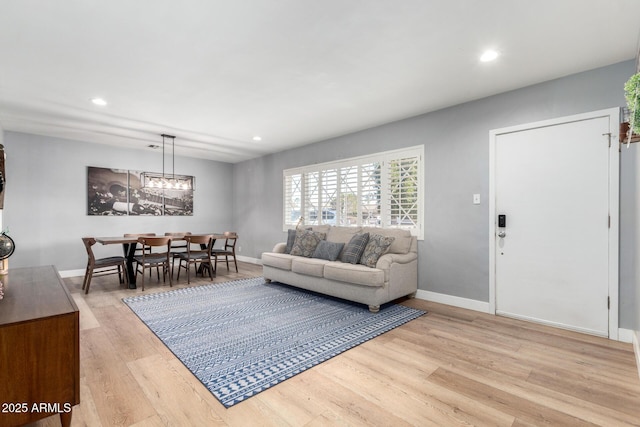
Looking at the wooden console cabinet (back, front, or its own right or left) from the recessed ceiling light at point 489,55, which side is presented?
front

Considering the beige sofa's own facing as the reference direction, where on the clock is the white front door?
The white front door is roughly at 8 o'clock from the beige sofa.

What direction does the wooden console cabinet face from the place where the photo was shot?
facing to the right of the viewer

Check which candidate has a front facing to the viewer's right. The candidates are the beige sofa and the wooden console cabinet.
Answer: the wooden console cabinet

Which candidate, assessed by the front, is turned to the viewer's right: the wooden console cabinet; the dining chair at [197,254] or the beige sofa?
the wooden console cabinet

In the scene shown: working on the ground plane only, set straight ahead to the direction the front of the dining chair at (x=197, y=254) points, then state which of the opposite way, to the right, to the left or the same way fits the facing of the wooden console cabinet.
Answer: to the right

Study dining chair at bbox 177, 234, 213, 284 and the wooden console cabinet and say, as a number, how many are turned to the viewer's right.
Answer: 1

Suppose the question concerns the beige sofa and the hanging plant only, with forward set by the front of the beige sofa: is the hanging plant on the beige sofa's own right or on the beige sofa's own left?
on the beige sofa's own left

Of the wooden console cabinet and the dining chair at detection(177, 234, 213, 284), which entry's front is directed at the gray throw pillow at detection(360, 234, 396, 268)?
the wooden console cabinet

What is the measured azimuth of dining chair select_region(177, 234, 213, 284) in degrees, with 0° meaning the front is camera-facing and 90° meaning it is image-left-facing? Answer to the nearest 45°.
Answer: approximately 135°

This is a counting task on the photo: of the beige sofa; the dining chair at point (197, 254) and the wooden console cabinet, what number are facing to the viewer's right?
1

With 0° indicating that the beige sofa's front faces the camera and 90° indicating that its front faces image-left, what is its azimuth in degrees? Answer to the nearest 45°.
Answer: approximately 45°

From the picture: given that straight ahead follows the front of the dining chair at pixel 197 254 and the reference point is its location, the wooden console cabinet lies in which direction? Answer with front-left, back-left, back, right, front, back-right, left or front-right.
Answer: back-left

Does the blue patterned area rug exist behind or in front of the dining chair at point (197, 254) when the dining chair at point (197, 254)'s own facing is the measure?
behind
